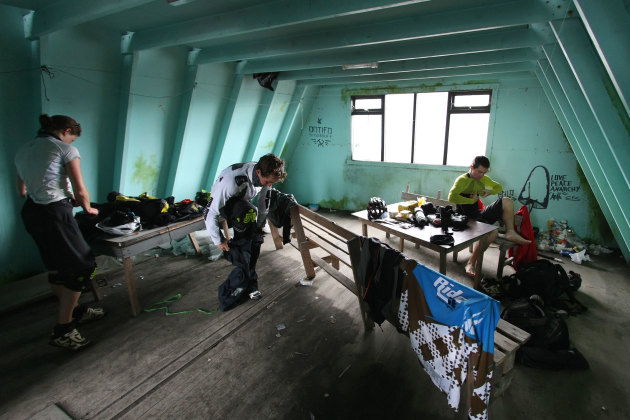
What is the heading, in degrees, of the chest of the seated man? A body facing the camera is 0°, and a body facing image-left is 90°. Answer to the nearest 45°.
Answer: approximately 315°

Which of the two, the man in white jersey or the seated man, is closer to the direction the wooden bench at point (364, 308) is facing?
the seated man

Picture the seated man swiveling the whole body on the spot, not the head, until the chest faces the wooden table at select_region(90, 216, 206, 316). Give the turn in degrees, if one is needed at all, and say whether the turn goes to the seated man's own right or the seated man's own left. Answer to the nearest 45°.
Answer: approximately 90° to the seated man's own right

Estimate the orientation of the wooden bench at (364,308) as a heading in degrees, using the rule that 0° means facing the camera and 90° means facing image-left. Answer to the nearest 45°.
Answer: approximately 225°

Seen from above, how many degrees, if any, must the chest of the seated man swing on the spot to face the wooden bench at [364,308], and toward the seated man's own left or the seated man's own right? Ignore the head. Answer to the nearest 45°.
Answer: approximately 45° to the seated man's own right
